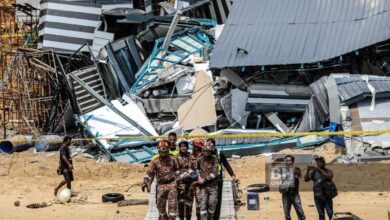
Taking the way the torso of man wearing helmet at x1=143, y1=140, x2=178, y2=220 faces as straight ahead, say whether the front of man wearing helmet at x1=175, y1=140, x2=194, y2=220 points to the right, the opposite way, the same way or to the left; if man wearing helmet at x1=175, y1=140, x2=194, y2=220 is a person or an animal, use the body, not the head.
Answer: the same way

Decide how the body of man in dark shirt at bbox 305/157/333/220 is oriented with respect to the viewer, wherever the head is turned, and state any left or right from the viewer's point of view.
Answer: facing the viewer and to the left of the viewer

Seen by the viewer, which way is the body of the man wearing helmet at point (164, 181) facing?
toward the camera

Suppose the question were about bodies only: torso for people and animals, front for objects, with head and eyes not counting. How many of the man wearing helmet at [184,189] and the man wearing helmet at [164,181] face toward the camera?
2

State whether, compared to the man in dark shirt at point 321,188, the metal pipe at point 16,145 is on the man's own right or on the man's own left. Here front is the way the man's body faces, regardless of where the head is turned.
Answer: on the man's own right

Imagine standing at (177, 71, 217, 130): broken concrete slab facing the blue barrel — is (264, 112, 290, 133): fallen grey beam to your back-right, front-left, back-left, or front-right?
front-left

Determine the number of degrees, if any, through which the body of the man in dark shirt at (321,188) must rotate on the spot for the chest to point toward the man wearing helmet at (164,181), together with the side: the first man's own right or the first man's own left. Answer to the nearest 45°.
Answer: approximately 45° to the first man's own right

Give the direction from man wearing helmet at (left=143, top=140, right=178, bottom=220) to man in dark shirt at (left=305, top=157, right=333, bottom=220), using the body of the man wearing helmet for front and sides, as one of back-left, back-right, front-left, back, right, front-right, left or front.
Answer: left

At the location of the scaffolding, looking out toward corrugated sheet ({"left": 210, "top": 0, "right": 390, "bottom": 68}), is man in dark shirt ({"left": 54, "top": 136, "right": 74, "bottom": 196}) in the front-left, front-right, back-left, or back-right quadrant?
front-right

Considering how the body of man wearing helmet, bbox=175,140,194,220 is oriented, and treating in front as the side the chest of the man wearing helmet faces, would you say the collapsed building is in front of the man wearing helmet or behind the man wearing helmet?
behind

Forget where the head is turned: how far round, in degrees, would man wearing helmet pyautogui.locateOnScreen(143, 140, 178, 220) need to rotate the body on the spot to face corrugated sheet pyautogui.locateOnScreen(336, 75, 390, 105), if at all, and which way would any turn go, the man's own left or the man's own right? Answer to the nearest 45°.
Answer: approximately 135° to the man's own left

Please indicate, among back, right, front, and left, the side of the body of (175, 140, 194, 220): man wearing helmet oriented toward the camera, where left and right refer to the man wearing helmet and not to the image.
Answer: front

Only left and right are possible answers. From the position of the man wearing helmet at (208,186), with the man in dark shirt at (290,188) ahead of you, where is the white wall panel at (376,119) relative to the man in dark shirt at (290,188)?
left

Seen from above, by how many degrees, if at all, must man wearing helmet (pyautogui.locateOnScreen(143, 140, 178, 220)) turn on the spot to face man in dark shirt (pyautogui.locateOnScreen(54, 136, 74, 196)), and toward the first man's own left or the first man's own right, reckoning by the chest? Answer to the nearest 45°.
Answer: approximately 135° to the first man's own right

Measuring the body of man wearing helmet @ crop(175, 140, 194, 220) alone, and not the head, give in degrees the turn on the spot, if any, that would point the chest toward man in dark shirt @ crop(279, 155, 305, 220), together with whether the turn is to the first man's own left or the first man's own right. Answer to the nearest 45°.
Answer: approximately 90° to the first man's own left
